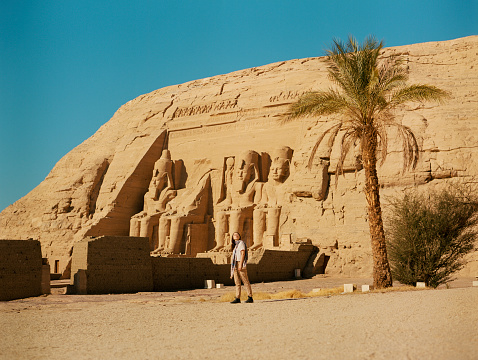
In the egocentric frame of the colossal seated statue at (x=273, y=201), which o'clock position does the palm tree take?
The palm tree is roughly at 10 o'clock from the colossal seated statue.

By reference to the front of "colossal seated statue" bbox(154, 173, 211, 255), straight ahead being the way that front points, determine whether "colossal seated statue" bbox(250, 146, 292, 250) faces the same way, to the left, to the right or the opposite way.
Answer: the same way

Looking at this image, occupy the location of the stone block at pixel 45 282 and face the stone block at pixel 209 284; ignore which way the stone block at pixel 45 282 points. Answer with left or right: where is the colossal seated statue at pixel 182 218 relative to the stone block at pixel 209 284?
left

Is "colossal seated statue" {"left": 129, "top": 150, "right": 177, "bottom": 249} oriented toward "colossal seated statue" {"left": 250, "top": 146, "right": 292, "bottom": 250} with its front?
no

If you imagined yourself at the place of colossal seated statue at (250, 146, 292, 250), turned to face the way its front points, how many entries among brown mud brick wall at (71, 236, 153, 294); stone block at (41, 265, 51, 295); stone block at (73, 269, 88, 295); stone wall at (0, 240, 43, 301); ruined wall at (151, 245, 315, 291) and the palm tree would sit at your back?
0

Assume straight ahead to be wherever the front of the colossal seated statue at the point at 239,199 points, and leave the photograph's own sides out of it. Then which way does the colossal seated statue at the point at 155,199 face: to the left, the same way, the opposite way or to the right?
the same way

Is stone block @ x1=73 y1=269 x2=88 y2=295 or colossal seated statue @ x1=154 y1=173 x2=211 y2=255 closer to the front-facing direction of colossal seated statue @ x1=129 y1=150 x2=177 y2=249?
the stone block

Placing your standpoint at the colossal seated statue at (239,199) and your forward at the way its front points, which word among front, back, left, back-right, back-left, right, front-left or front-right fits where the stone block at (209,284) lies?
front-left

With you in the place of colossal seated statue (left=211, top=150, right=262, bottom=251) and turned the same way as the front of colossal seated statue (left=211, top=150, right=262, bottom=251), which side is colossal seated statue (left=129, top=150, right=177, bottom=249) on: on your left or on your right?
on your right

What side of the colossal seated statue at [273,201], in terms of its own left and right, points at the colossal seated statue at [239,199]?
right

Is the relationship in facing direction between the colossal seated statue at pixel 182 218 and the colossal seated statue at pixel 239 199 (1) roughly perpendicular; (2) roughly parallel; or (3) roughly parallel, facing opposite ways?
roughly parallel

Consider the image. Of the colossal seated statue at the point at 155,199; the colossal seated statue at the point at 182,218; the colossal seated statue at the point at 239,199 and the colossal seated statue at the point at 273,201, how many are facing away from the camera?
0

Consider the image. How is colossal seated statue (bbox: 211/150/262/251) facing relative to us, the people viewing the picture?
facing the viewer and to the left of the viewer

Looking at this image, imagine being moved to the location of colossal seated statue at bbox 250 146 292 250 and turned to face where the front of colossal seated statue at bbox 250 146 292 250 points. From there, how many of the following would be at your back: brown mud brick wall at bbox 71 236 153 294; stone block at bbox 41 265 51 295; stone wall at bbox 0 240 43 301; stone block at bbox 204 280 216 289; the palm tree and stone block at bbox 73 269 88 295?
0

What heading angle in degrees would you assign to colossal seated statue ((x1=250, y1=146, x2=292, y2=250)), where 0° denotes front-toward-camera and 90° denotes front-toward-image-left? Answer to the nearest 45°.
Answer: approximately 45°

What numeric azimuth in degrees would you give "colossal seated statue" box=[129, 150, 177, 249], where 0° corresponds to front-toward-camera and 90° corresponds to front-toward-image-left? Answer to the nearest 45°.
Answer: approximately 45°
